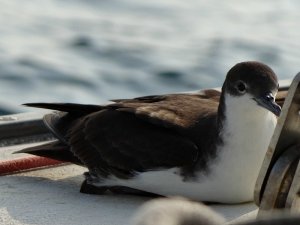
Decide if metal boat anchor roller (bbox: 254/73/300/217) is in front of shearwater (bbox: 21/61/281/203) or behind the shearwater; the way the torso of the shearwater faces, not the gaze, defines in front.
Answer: in front
